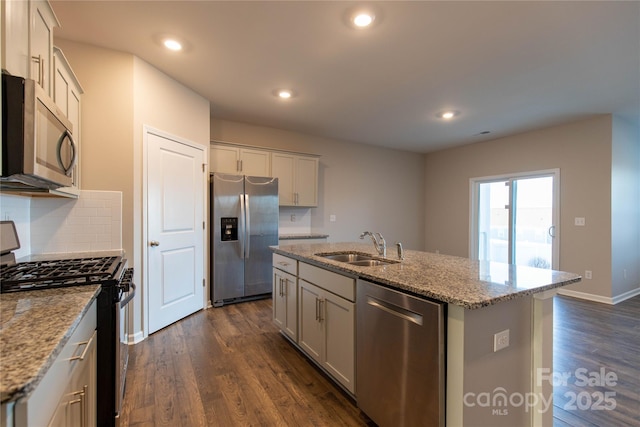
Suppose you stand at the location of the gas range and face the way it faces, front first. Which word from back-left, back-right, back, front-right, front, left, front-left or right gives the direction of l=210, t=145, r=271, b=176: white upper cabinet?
front-left

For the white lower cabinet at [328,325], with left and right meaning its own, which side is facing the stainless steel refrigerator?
right

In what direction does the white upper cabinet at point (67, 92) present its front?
to the viewer's right

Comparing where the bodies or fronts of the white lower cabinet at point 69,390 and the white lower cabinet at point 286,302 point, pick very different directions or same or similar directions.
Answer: very different directions

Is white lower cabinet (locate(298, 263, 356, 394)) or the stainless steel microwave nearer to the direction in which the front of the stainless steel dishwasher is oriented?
the stainless steel microwave

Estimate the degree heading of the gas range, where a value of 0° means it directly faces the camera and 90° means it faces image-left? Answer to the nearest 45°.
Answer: approximately 270°

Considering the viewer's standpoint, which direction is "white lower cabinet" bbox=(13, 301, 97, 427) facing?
facing to the right of the viewer

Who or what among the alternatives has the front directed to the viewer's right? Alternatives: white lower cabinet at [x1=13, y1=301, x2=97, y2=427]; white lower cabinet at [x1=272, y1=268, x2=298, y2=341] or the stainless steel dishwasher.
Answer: white lower cabinet at [x1=13, y1=301, x2=97, y2=427]

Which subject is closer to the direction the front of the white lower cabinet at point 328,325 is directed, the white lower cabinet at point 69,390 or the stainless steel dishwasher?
the white lower cabinet

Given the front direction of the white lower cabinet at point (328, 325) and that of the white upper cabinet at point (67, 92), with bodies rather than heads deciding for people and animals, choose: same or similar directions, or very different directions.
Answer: very different directions

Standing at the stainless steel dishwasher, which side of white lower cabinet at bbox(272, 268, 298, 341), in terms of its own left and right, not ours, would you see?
left

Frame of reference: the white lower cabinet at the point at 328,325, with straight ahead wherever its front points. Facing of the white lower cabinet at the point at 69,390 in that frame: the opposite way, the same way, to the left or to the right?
the opposite way

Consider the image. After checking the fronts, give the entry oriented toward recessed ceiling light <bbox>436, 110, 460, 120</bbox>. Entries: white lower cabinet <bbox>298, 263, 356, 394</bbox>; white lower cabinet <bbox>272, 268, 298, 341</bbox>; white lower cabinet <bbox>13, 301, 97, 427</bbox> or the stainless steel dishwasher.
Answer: white lower cabinet <bbox>13, 301, 97, 427</bbox>
